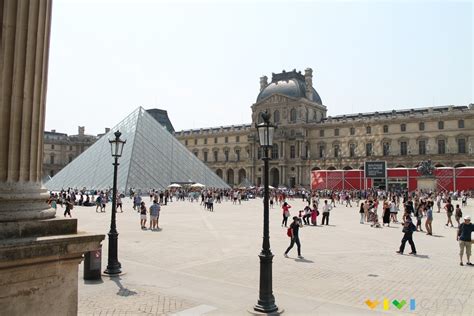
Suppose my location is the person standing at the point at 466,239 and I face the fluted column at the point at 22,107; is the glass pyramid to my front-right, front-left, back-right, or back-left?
back-right

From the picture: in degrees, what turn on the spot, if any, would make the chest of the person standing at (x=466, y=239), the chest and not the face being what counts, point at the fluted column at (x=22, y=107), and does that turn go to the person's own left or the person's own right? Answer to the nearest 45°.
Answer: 0° — they already face it

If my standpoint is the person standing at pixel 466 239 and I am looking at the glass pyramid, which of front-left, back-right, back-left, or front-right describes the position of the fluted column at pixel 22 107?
back-left

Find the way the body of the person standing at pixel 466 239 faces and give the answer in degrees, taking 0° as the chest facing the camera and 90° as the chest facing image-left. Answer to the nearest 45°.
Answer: approximately 0°

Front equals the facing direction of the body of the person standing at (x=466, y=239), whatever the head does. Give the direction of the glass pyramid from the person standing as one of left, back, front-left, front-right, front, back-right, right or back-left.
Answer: back-right

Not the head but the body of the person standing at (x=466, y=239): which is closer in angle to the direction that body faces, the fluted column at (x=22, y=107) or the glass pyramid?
the fluted column
